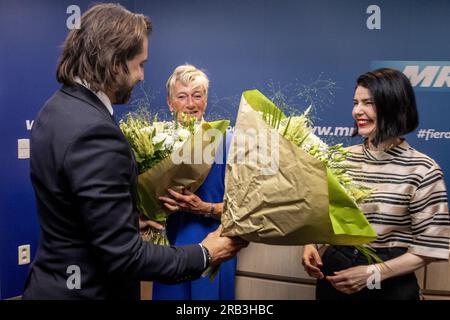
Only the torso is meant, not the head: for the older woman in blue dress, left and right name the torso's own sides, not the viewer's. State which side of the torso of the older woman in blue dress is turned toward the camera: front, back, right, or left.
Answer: front

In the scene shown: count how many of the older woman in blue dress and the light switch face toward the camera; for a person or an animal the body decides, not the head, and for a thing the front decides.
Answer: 2

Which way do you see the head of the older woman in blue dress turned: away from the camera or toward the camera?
toward the camera

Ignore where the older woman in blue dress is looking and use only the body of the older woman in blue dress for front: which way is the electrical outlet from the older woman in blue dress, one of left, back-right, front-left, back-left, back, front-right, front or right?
back-right

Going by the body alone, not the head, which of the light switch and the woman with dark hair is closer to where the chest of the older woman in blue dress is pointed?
the woman with dark hair

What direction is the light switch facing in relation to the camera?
toward the camera

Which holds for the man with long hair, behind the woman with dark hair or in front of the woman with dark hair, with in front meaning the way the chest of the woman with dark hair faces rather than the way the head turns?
in front

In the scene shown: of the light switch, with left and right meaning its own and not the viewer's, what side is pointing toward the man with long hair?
front

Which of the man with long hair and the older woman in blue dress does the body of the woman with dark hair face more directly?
the man with long hair

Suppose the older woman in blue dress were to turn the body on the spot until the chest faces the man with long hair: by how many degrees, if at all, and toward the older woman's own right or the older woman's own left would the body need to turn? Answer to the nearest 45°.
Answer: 0° — they already face them

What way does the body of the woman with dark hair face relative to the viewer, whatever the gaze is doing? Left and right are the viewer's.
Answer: facing the viewer and to the left of the viewer
